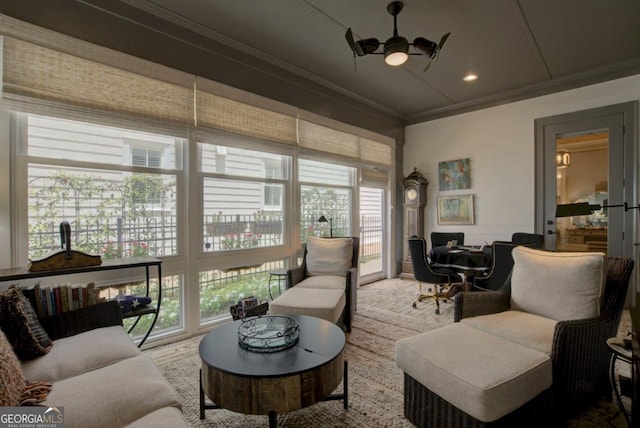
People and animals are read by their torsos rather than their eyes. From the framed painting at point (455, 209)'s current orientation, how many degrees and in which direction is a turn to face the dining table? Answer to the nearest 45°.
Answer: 0° — it already faces it

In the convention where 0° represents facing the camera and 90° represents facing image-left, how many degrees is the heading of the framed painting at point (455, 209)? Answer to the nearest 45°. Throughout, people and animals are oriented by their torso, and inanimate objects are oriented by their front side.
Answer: approximately 0°

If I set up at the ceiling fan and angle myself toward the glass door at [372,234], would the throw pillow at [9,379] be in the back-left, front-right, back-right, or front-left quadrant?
back-left

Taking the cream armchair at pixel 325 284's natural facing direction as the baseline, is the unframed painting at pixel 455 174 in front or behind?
behind

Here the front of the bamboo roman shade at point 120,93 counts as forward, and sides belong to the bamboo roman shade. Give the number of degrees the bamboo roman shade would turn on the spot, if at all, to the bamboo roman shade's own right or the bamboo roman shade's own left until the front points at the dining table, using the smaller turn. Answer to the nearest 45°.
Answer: approximately 45° to the bamboo roman shade's own left

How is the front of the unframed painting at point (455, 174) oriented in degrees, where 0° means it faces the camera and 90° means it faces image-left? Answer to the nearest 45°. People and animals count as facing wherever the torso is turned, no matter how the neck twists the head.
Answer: approximately 0°

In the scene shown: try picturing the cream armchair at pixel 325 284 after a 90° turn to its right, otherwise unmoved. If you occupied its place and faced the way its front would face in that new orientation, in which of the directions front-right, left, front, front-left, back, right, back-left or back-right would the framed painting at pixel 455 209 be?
right

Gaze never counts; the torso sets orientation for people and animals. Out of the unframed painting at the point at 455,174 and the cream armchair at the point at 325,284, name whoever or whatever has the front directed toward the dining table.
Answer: the unframed painting

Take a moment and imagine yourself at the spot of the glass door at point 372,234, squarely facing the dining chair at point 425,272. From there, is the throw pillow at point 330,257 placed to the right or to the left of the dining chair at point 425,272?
right

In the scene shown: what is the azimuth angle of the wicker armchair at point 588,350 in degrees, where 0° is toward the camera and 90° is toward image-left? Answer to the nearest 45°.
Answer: approximately 45°

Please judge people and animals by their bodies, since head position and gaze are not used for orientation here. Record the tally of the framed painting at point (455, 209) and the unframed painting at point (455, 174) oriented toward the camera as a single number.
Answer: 2
